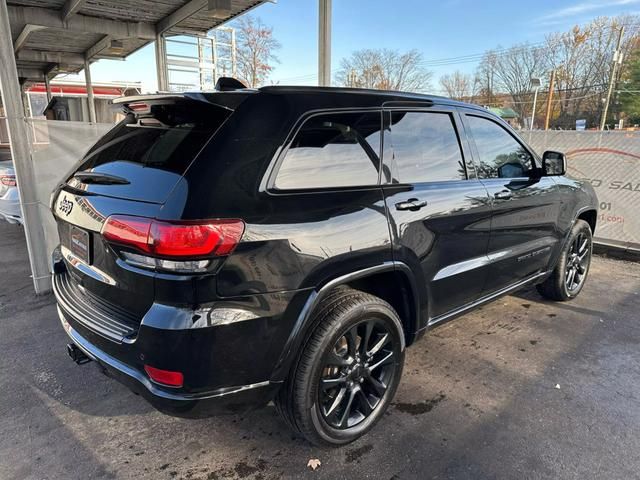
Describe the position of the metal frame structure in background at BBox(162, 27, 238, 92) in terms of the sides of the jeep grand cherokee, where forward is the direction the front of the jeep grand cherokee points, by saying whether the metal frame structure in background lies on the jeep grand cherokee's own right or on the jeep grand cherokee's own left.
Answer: on the jeep grand cherokee's own left

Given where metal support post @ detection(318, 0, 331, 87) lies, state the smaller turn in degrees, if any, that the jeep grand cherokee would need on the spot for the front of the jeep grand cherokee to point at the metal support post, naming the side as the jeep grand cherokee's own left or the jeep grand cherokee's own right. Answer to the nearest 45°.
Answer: approximately 45° to the jeep grand cherokee's own left

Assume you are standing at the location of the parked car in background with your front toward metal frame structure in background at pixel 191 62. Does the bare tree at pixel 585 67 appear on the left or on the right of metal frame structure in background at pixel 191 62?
right

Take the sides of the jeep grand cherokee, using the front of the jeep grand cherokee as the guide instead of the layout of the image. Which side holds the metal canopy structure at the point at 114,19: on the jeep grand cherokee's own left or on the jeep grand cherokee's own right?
on the jeep grand cherokee's own left

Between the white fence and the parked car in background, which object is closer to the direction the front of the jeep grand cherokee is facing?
the white fence

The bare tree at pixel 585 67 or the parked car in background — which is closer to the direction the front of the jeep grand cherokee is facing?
the bare tree

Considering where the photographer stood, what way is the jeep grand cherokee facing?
facing away from the viewer and to the right of the viewer

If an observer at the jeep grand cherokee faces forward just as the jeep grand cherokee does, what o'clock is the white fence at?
The white fence is roughly at 12 o'clock from the jeep grand cherokee.

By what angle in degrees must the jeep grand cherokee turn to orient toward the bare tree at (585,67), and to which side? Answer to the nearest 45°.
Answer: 0° — it already faces it
